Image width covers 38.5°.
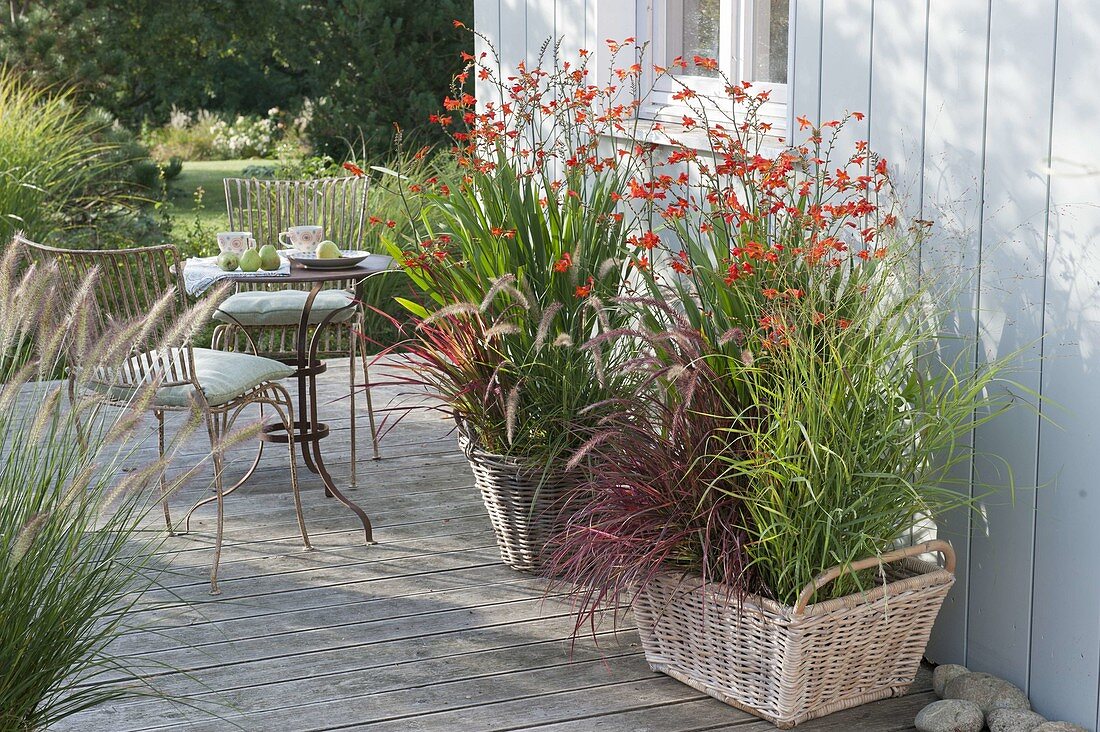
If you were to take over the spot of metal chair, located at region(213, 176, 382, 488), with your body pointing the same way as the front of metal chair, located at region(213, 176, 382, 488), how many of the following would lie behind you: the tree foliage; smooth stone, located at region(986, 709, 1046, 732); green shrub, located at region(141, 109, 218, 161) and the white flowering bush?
3

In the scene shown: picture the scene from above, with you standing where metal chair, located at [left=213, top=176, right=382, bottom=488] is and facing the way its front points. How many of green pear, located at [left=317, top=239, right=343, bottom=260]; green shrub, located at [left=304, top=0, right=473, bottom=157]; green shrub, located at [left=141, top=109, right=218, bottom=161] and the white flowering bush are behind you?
3

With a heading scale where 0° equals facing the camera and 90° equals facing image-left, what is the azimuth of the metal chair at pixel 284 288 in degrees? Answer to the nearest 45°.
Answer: approximately 0°

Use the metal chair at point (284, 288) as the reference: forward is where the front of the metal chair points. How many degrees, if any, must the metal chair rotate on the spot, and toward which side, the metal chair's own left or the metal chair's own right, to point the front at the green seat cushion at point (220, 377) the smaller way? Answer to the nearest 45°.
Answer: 0° — it already faces it

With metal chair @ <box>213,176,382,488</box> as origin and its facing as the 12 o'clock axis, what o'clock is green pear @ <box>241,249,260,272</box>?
The green pear is roughly at 12 o'clock from the metal chair.

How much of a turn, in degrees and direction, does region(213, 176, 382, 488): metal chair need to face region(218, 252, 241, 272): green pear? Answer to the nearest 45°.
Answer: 0° — it already faces it

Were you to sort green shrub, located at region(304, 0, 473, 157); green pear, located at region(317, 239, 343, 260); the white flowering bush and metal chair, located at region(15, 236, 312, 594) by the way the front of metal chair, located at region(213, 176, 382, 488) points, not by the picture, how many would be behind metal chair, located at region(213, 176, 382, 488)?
2

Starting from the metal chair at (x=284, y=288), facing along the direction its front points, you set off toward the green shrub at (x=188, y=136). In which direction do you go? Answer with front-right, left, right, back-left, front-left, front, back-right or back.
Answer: back

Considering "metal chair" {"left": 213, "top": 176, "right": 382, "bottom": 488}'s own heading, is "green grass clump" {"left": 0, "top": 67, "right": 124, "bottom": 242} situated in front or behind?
behind

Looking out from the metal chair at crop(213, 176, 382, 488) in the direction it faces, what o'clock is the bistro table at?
The bistro table is roughly at 12 o'clock from the metal chair.

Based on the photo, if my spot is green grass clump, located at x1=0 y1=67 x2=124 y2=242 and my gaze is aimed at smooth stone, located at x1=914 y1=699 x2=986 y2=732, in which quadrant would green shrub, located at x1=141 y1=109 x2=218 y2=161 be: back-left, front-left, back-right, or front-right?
back-left
